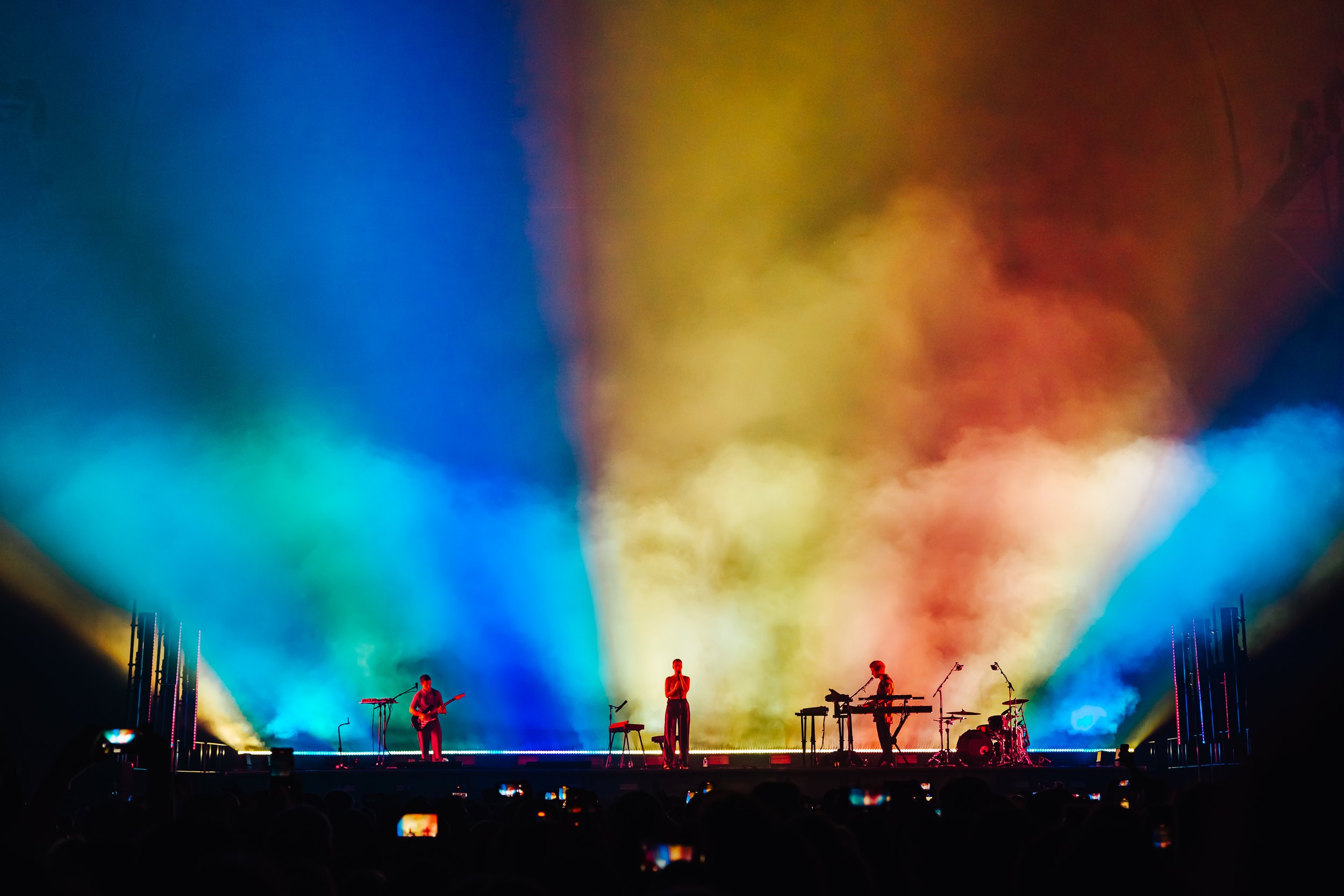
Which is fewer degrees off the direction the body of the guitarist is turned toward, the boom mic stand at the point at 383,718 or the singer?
the boom mic stand

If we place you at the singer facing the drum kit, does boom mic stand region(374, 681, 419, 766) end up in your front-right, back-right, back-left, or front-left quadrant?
back-left

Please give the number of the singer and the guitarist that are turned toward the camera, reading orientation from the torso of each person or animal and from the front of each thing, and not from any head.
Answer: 2

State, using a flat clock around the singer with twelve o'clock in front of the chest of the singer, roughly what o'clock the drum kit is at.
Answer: The drum kit is roughly at 9 o'clock from the singer.

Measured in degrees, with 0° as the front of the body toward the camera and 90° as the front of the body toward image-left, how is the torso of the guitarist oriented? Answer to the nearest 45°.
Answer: approximately 0°

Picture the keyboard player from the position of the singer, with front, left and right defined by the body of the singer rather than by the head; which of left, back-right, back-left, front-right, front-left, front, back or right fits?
left

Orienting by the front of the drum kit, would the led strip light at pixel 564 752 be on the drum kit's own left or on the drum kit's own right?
on the drum kit's own right
